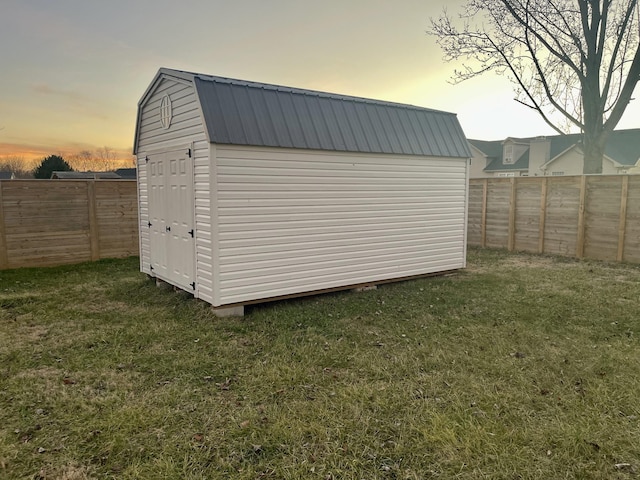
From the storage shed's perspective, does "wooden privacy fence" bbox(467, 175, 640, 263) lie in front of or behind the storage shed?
behind

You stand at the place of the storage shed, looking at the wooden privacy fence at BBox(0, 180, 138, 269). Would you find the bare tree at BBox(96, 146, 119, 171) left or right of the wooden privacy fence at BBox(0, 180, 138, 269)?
right

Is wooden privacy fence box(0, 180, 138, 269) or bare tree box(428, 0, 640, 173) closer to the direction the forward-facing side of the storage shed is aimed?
the wooden privacy fence

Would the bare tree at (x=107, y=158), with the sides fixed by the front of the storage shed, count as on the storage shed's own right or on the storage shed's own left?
on the storage shed's own right

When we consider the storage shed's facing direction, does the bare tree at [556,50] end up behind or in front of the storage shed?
behind

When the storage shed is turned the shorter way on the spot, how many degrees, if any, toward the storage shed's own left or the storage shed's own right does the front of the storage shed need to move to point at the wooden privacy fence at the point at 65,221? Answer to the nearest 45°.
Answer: approximately 90° to the storage shed's own right

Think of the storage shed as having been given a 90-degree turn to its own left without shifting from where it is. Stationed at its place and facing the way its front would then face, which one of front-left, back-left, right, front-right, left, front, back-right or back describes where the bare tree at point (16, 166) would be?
back

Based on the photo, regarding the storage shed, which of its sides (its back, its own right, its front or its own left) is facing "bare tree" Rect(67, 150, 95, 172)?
right

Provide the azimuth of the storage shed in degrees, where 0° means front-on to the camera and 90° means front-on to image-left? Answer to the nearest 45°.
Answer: approximately 45°
